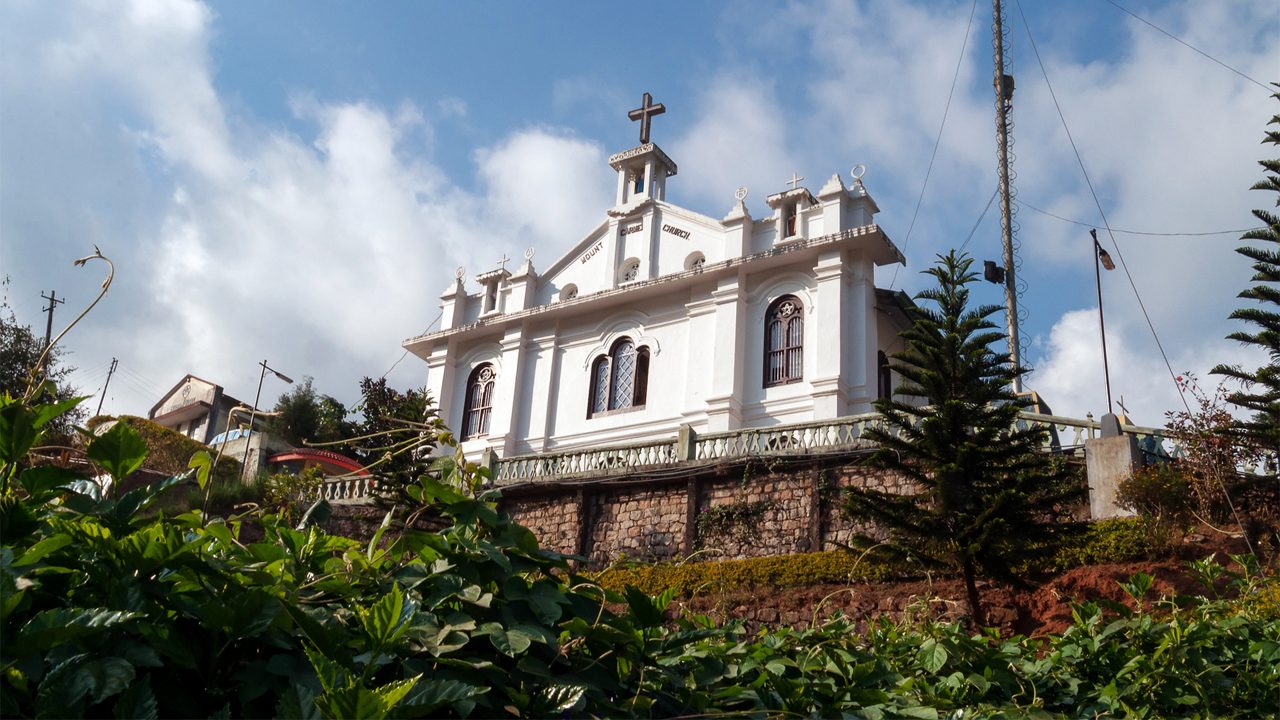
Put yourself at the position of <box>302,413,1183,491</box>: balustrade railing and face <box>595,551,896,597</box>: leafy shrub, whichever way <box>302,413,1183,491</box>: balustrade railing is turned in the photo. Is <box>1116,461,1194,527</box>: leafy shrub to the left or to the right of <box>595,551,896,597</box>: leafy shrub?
left

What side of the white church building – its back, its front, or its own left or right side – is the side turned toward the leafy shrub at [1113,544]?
left

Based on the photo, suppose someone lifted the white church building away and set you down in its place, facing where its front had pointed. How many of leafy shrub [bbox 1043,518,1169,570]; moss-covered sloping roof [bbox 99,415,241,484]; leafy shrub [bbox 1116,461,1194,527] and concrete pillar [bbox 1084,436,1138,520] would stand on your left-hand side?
3

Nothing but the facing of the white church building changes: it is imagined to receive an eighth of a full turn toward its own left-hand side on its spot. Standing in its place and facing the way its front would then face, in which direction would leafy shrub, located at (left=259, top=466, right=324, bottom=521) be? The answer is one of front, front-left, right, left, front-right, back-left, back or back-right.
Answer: right

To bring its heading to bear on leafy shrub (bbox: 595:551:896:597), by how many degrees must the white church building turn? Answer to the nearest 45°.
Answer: approximately 45° to its left

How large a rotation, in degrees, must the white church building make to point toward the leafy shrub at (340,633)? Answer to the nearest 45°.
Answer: approximately 45° to its left

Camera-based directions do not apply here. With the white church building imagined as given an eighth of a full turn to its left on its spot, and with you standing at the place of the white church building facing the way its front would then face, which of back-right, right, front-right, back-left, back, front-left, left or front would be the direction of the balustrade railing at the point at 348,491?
right

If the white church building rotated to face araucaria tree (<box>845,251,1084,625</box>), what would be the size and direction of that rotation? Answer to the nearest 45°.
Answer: approximately 45° to its left

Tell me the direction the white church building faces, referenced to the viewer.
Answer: facing the viewer and to the left of the viewer

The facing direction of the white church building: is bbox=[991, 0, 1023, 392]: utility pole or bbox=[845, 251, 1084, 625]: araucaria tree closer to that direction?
the araucaria tree

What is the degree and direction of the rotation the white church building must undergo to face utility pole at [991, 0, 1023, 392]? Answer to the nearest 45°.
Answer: approximately 135° to its left

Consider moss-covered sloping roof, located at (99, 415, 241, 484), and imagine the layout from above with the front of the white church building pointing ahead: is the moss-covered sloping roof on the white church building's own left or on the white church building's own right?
on the white church building's own right

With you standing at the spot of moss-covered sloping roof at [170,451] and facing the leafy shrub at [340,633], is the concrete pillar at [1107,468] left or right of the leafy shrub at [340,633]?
left

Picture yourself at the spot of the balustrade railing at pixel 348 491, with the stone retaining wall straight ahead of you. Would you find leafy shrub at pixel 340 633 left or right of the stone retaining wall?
right

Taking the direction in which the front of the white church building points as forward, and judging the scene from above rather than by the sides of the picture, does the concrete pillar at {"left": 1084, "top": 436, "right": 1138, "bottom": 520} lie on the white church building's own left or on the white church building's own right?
on the white church building's own left

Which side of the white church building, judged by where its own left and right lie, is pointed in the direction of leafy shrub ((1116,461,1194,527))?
left
